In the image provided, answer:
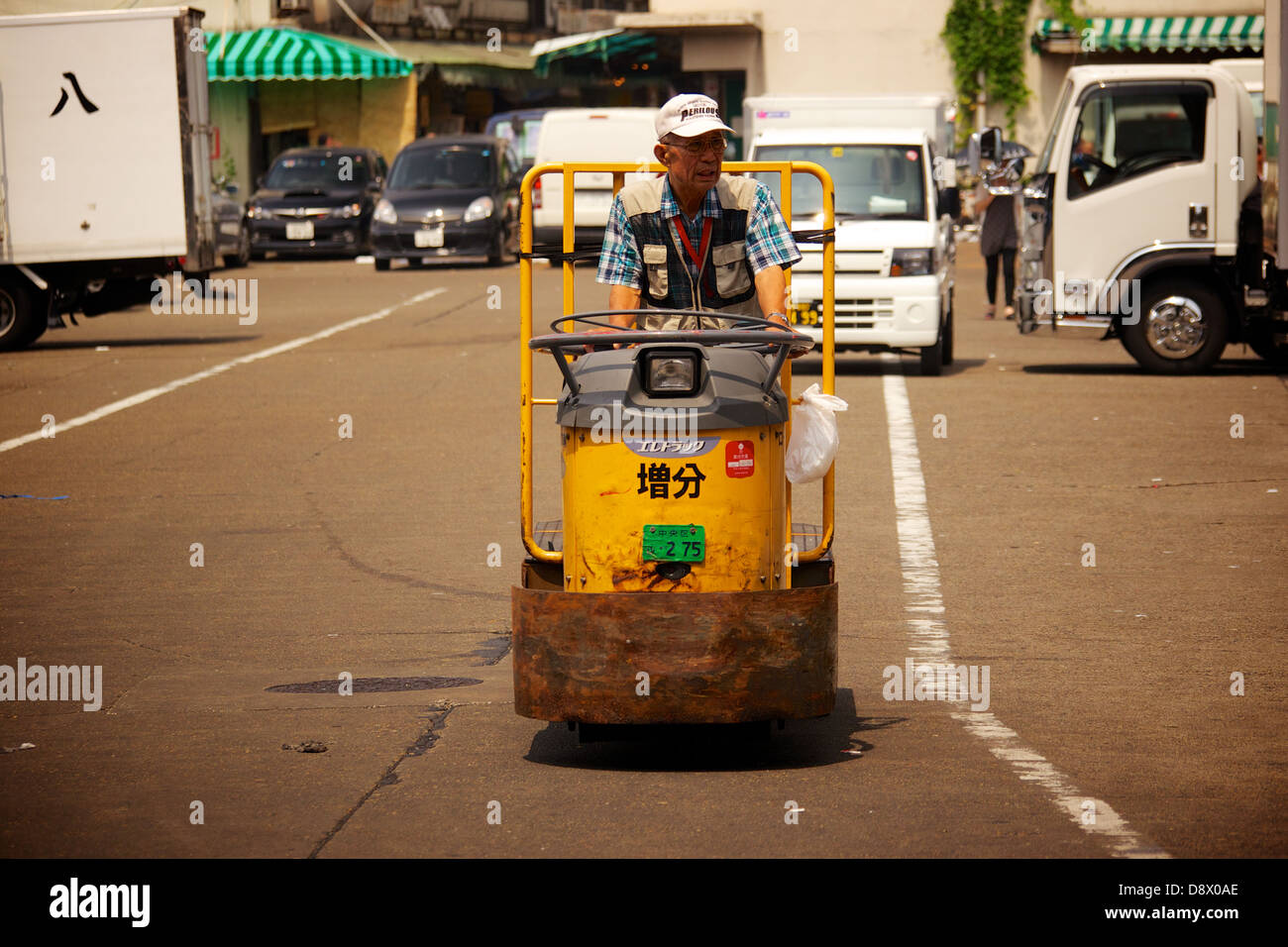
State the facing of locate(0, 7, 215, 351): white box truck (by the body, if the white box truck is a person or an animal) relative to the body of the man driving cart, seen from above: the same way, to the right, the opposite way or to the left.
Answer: to the right

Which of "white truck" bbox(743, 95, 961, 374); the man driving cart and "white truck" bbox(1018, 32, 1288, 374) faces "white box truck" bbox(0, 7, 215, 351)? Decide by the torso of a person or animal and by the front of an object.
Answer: "white truck" bbox(1018, 32, 1288, 374)

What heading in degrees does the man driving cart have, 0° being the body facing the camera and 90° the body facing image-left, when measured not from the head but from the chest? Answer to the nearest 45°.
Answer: approximately 0°

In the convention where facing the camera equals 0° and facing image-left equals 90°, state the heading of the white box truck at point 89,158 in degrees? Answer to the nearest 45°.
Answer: approximately 90°

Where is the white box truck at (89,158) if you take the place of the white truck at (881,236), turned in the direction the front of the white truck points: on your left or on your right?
on your right

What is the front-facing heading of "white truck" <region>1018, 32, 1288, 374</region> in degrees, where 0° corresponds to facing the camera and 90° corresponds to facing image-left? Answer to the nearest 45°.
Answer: approximately 90°

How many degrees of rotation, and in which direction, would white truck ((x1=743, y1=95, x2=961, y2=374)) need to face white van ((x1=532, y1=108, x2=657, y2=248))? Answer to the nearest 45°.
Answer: approximately 180°

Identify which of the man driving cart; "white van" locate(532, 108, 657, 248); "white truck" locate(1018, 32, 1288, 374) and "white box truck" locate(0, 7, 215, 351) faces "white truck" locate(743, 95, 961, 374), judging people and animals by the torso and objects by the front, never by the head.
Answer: "white truck" locate(1018, 32, 1288, 374)

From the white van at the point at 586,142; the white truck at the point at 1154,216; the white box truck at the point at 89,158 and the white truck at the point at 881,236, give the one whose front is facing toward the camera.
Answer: the white truck at the point at 881,236

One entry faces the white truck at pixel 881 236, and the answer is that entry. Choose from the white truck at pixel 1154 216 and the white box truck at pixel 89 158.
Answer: the white truck at pixel 1154 216
